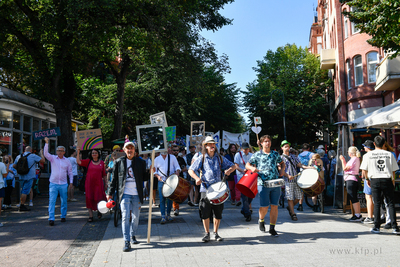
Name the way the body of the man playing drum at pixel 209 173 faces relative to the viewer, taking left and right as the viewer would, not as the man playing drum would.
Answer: facing the viewer

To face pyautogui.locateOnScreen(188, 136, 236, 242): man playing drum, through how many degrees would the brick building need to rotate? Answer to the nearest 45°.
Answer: approximately 45° to its left

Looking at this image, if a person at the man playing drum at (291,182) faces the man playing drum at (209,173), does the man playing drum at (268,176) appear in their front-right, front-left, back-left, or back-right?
front-left

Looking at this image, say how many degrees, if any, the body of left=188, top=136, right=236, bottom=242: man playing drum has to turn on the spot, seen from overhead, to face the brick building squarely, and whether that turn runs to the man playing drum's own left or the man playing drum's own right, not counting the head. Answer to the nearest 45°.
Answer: approximately 135° to the man playing drum's own left

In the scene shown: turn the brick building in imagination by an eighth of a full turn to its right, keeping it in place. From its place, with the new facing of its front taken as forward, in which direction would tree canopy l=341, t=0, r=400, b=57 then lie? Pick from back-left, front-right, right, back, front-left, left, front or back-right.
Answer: left

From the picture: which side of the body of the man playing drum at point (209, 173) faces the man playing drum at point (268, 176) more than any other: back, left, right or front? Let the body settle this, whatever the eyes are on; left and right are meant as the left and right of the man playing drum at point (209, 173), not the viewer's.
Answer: left

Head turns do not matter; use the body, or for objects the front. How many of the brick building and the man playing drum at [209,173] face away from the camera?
0

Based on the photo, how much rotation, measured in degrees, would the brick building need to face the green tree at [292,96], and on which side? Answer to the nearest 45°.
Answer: approximately 90° to its right

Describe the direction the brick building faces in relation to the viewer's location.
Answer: facing the viewer and to the left of the viewer

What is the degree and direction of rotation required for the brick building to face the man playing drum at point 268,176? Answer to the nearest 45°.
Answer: approximately 45° to its left

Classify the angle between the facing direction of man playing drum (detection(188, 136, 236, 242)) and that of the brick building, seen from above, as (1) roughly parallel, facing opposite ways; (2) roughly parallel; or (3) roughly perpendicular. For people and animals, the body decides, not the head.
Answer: roughly perpendicular
